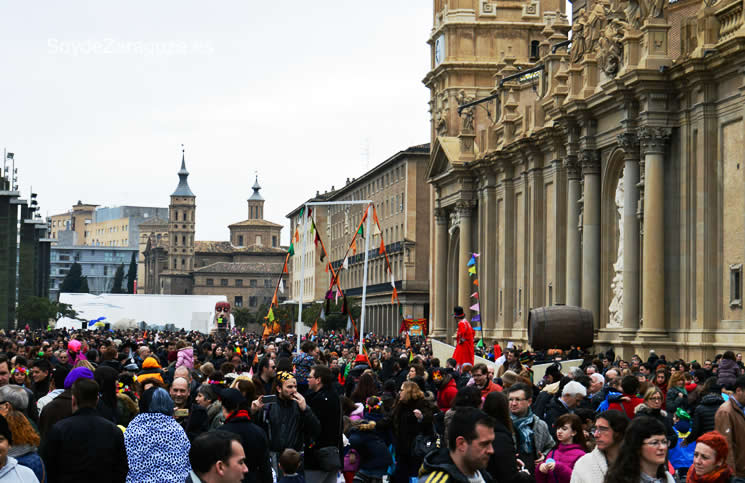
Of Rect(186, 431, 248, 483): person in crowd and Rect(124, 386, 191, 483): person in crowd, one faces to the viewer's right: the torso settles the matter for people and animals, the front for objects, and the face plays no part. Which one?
Rect(186, 431, 248, 483): person in crowd

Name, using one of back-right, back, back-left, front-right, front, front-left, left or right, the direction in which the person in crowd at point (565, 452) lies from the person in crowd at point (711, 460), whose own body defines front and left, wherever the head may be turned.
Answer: right

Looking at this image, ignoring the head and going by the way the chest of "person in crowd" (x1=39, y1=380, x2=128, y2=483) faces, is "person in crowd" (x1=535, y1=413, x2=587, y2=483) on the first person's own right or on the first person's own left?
on the first person's own right

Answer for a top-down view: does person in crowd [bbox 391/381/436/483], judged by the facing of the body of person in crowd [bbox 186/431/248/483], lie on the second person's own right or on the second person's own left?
on the second person's own left

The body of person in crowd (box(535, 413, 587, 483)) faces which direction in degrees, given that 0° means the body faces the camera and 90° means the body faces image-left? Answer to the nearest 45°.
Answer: approximately 45°

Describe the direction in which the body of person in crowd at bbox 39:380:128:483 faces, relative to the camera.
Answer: away from the camera

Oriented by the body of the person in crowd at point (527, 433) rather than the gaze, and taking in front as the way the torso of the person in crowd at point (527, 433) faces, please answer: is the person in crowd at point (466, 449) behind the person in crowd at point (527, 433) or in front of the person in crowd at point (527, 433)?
in front

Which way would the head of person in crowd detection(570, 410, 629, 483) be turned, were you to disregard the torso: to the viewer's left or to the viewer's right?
to the viewer's left

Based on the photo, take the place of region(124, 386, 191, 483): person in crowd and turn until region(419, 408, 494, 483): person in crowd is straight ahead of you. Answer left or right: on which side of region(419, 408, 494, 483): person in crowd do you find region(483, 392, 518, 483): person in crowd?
left

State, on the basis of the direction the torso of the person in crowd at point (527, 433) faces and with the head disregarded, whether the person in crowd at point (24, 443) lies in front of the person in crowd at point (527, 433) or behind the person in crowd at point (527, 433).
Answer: in front

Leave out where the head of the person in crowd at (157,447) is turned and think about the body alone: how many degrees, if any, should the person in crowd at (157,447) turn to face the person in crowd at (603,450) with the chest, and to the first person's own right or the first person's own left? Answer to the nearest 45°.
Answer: approximately 90° to the first person's own right

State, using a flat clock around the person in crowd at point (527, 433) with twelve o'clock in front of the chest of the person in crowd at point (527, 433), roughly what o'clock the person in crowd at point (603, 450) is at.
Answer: the person in crowd at point (603, 450) is roughly at 10 o'clock from the person in crowd at point (527, 433).
